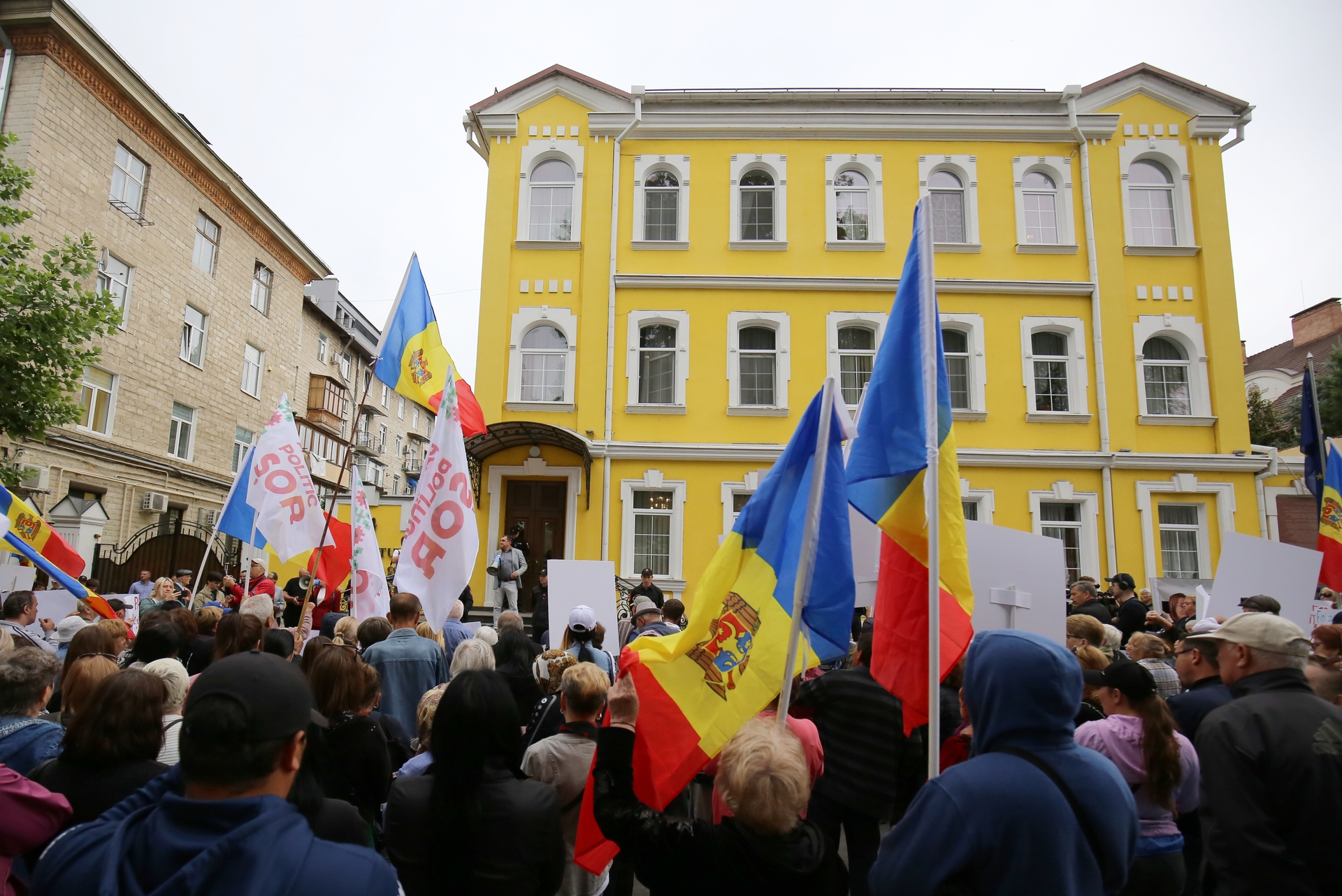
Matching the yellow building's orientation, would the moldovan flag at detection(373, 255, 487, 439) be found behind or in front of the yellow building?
in front

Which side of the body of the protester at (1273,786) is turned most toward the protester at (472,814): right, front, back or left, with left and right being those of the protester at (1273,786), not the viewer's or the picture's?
left

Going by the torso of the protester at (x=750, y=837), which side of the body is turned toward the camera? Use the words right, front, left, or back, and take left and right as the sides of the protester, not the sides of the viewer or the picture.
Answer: back

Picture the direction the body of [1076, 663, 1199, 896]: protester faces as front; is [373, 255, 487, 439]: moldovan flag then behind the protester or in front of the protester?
in front

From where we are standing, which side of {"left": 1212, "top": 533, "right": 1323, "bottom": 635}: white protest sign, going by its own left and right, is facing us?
back

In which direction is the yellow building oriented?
toward the camera

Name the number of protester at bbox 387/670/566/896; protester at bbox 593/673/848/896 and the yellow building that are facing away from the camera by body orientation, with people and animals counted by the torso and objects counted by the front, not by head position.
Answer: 2

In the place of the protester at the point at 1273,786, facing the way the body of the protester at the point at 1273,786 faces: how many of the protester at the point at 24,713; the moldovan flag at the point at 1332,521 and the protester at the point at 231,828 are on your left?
2

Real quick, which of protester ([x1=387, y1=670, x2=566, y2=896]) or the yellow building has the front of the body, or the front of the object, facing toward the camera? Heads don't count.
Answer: the yellow building

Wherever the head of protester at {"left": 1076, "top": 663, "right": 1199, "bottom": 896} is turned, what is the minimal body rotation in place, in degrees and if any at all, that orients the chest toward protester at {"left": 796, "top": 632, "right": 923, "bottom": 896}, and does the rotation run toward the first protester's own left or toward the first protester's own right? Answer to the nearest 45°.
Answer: approximately 45° to the first protester's own left

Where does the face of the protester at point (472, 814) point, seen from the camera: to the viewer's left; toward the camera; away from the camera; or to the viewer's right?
away from the camera

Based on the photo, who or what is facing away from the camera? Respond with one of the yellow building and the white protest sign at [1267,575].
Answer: the white protest sign

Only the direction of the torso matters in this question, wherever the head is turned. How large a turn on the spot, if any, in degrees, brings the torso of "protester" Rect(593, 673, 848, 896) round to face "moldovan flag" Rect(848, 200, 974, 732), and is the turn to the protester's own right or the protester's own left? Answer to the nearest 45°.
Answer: approximately 45° to the protester's own right

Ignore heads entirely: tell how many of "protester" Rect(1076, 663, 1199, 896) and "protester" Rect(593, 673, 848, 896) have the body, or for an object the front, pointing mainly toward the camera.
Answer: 0

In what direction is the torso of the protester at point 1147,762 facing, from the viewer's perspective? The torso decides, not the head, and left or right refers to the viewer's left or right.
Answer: facing away from the viewer and to the left of the viewer

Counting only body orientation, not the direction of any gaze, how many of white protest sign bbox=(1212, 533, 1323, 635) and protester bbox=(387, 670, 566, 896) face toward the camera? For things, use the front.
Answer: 0

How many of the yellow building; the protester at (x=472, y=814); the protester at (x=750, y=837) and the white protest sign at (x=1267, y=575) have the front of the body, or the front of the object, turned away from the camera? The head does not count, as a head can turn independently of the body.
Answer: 3

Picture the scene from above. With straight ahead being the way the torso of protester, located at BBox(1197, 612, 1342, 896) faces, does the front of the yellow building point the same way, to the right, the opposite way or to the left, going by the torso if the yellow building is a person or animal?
the opposite way

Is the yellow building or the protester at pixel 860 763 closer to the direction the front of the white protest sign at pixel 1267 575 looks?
the yellow building

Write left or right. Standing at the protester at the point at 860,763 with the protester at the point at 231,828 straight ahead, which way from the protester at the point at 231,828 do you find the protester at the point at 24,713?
right
